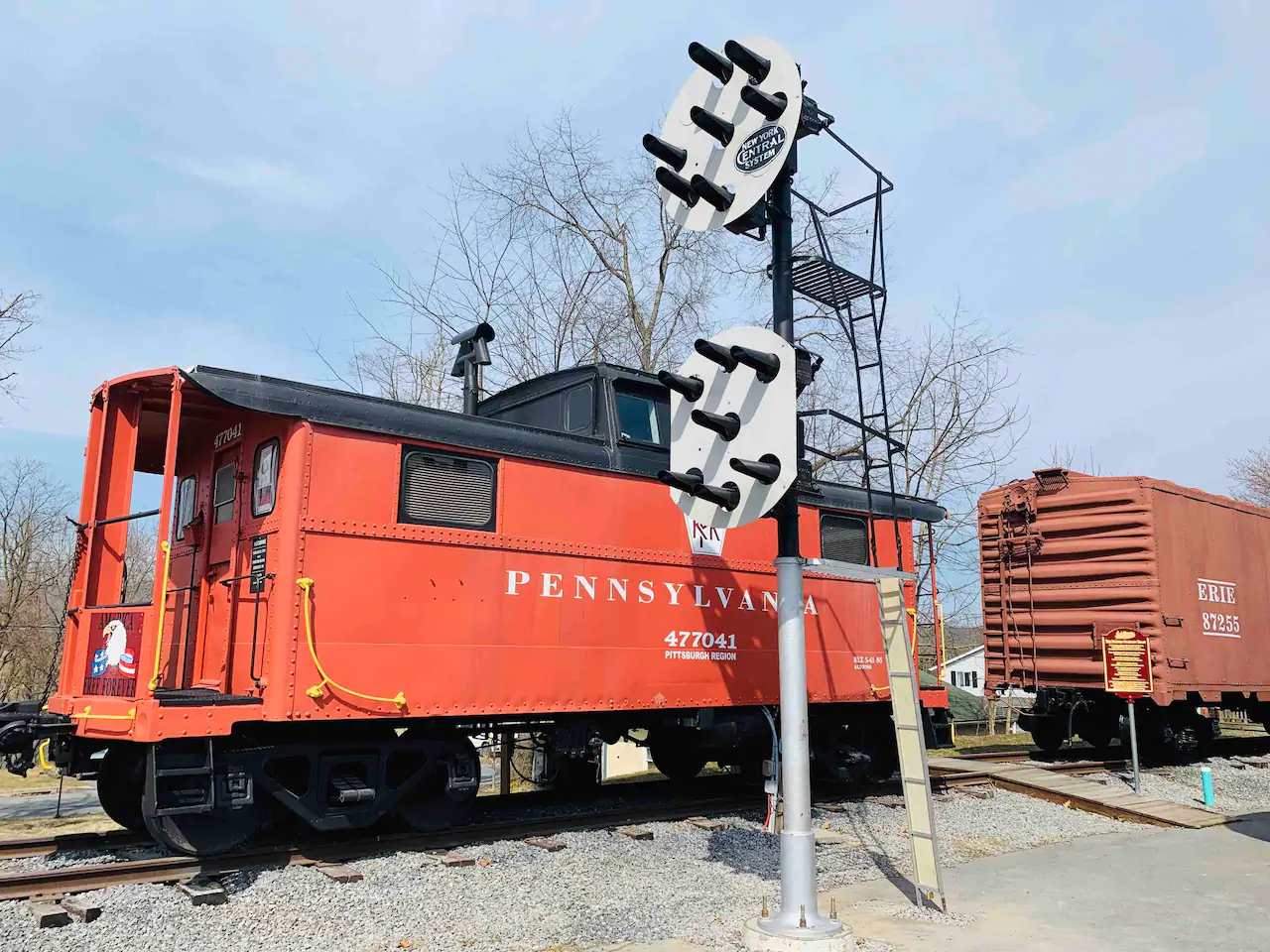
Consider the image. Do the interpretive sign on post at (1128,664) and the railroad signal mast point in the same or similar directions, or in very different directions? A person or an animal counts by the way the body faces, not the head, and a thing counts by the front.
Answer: same or similar directions

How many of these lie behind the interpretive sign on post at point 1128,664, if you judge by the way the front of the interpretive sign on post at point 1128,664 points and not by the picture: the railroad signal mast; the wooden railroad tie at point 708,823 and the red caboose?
0

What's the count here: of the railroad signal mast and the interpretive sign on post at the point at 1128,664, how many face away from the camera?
0

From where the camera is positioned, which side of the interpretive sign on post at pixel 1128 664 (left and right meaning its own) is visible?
front

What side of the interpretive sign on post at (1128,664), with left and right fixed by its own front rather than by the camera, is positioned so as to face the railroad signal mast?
front

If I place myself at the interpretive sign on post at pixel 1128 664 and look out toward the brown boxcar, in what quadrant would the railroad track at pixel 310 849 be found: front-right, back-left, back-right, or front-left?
back-left

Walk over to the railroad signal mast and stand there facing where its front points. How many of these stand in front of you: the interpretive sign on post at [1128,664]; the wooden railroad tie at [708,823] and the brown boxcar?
0

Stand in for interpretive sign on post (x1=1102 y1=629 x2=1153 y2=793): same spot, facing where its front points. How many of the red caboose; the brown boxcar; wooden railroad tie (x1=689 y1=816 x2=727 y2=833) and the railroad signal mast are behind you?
1

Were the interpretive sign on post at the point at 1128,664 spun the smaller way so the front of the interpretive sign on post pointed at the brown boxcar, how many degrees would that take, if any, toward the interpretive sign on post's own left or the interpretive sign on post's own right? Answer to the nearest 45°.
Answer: approximately 180°

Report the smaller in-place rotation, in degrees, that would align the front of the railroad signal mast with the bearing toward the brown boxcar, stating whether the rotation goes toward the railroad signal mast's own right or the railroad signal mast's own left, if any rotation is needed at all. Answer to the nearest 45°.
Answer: approximately 180°

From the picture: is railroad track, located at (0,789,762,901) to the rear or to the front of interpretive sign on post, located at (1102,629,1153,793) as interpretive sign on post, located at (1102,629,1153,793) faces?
to the front

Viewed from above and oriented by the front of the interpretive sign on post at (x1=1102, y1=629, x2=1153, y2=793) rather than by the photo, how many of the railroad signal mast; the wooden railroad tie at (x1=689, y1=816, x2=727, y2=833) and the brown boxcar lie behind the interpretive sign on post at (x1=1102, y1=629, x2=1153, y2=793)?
1

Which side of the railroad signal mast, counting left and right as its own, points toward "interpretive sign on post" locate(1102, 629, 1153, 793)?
back

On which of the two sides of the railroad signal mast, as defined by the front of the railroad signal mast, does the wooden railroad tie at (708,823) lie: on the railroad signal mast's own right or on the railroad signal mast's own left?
on the railroad signal mast's own right
